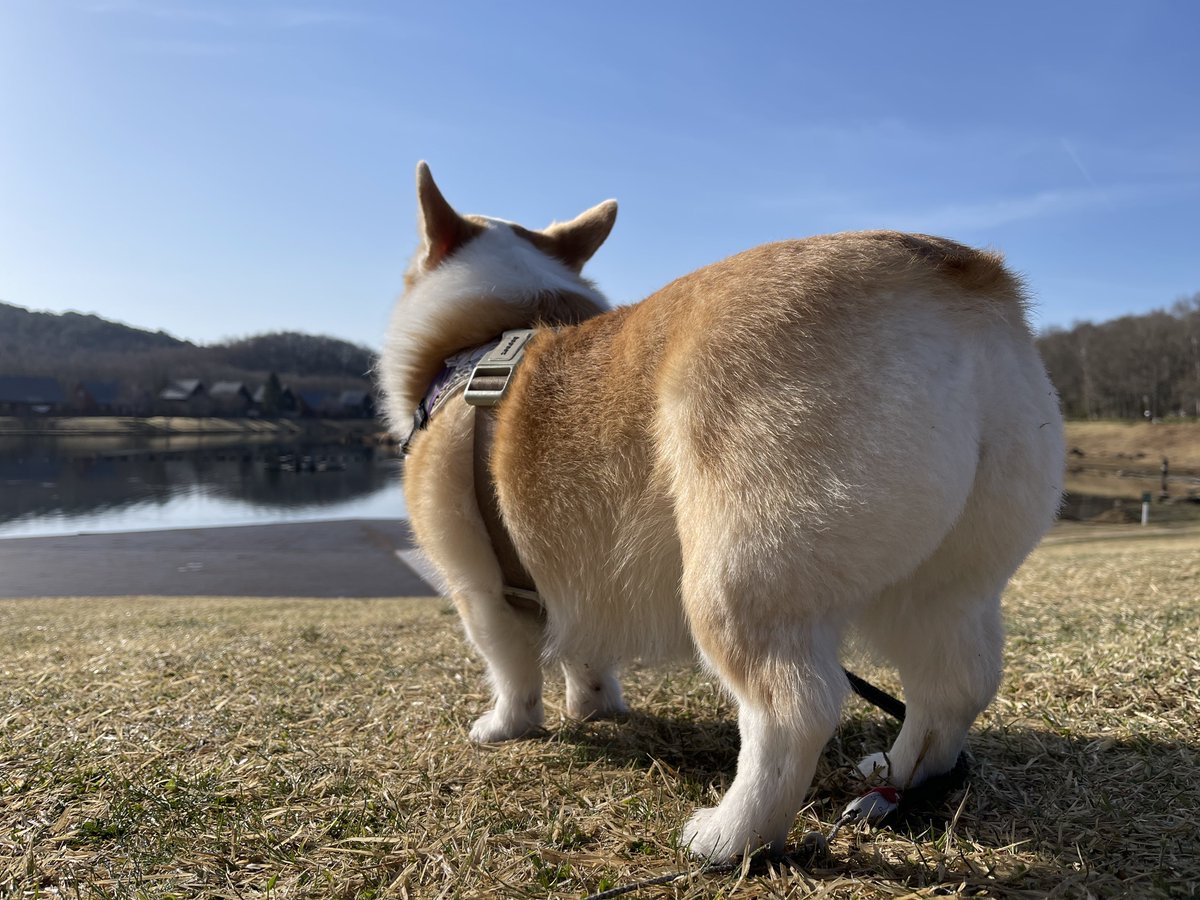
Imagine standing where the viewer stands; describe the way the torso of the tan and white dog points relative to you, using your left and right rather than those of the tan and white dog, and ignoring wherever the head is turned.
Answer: facing away from the viewer and to the left of the viewer
